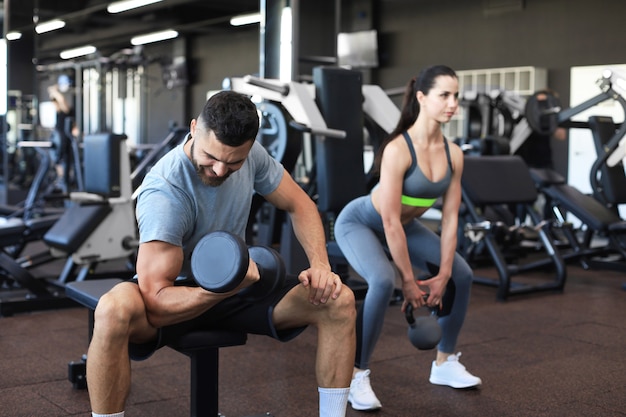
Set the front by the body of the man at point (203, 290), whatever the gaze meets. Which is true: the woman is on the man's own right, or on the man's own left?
on the man's own left

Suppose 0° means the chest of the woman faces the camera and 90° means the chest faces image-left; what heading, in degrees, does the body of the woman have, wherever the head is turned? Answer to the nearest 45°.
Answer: approximately 315°

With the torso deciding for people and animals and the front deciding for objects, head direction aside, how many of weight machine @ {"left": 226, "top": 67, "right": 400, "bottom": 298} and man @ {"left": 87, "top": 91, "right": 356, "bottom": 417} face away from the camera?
0

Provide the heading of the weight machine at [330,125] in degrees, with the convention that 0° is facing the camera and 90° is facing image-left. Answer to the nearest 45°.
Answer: approximately 45°

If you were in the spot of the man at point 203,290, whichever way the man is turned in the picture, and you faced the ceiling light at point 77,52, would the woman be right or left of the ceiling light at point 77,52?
right

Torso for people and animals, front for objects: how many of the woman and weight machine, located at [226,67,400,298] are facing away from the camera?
0

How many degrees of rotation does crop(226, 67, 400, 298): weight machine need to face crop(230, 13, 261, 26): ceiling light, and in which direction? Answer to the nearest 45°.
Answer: approximately 135° to its right

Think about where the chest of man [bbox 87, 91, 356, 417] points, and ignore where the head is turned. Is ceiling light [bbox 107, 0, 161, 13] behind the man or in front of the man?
behind

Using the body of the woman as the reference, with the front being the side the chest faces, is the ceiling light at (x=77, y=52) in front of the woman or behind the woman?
behind
